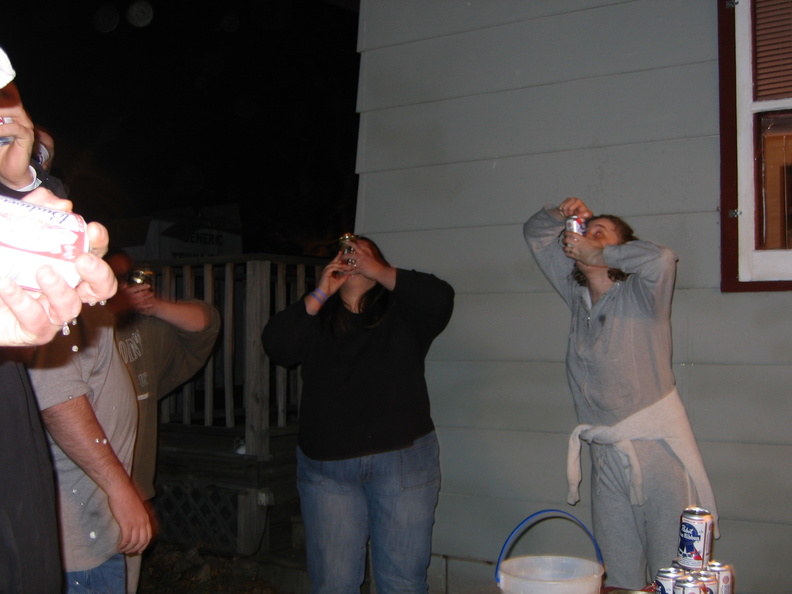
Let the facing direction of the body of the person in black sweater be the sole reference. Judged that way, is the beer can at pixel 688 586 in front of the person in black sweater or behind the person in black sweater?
in front

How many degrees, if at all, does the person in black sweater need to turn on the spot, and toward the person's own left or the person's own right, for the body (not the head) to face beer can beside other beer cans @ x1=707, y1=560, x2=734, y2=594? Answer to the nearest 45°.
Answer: approximately 45° to the person's own left

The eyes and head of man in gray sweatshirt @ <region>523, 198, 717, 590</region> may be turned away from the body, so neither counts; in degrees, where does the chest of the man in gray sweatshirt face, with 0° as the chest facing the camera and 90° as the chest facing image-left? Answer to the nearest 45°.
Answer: approximately 45°

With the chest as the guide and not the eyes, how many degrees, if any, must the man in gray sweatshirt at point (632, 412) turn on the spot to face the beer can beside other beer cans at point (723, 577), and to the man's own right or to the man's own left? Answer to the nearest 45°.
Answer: approximately 45° to the man's own left

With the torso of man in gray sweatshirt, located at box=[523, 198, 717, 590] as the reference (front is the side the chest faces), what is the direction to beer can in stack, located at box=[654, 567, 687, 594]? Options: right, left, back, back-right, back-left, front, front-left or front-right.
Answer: front-left

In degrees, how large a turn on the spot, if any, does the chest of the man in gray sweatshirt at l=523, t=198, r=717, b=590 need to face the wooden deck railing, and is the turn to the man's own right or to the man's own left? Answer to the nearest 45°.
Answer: approximately 90° to the man's own right

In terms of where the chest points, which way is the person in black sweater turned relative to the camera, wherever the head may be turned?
toward the camera

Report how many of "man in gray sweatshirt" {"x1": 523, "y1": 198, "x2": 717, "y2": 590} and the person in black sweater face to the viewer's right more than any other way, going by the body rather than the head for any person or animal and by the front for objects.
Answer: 0

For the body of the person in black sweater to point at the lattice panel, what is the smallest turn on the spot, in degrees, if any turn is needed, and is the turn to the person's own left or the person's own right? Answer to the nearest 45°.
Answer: approximately 135° to the person's own right

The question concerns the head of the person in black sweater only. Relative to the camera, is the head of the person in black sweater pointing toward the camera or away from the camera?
toward the camera
